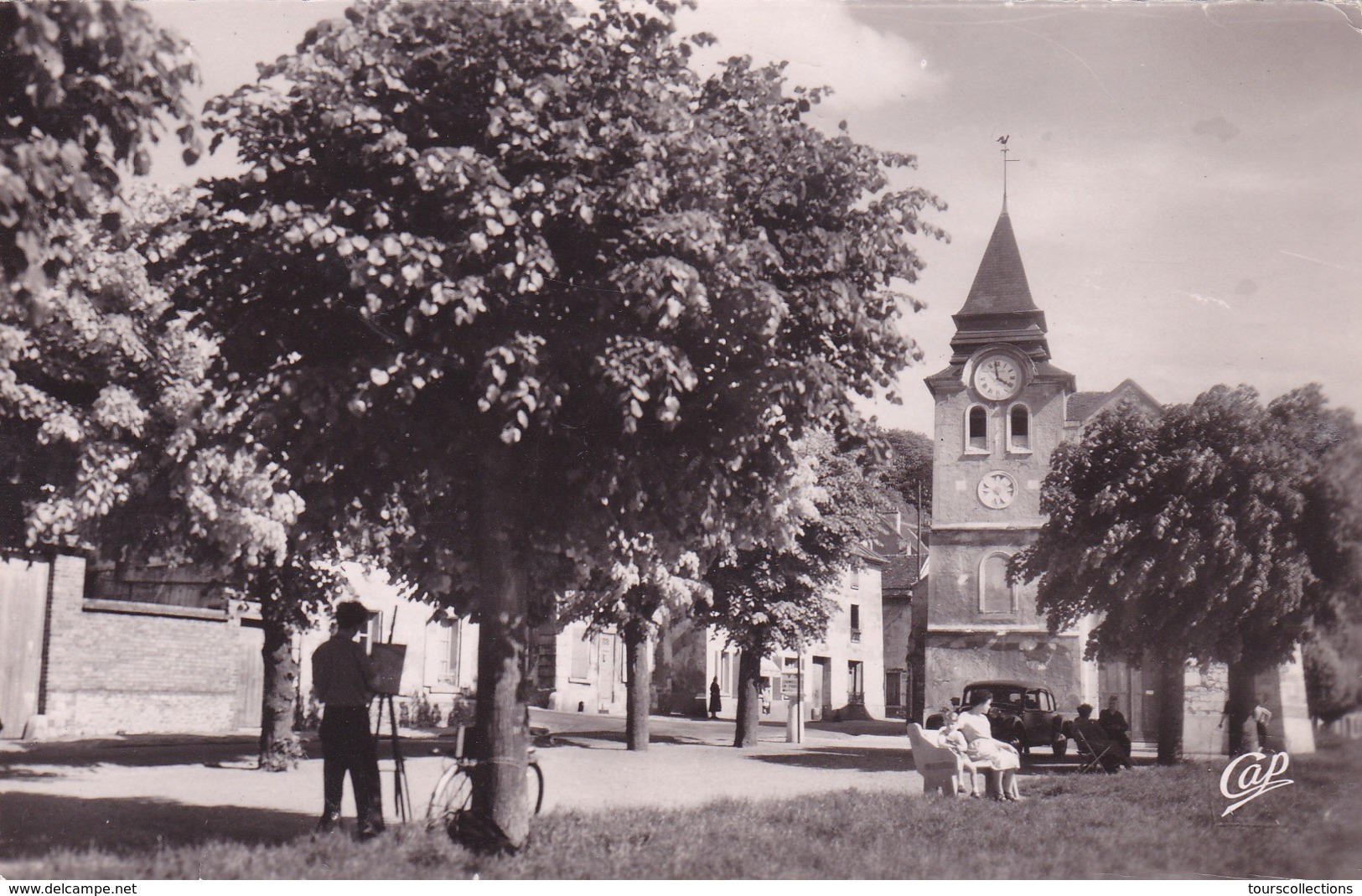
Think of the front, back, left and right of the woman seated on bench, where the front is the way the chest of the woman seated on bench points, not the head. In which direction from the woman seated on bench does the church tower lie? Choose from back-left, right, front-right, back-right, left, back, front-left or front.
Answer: left

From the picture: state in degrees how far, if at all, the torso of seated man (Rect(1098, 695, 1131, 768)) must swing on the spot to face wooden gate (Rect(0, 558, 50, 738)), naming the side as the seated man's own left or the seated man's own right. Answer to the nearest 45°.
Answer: approximately 135° to the seated man's own right

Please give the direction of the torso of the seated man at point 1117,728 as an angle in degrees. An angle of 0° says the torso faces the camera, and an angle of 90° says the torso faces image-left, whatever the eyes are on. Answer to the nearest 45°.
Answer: approximately 315°

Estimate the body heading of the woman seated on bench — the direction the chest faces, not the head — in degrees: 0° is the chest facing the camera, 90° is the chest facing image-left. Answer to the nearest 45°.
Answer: approximately 270°

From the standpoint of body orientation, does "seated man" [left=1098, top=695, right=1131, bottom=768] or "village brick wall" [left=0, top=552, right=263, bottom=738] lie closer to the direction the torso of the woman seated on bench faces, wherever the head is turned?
the seated man

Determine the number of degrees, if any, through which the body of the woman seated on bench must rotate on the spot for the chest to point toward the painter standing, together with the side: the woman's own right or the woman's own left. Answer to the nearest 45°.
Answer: approximately 135° to the woman's own right

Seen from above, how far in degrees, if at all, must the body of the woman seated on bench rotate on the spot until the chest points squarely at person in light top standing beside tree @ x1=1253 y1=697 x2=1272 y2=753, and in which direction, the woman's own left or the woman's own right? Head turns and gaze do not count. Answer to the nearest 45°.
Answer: approximately 45° to the woman's own left

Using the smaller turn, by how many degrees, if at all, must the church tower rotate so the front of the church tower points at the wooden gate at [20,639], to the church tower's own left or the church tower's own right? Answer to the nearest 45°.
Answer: approximately 45° to the church tower's own right

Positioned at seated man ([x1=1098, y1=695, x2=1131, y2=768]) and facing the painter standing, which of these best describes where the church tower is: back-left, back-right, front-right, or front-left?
back-right

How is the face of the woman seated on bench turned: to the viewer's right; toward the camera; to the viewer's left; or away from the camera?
to the viewer's right
